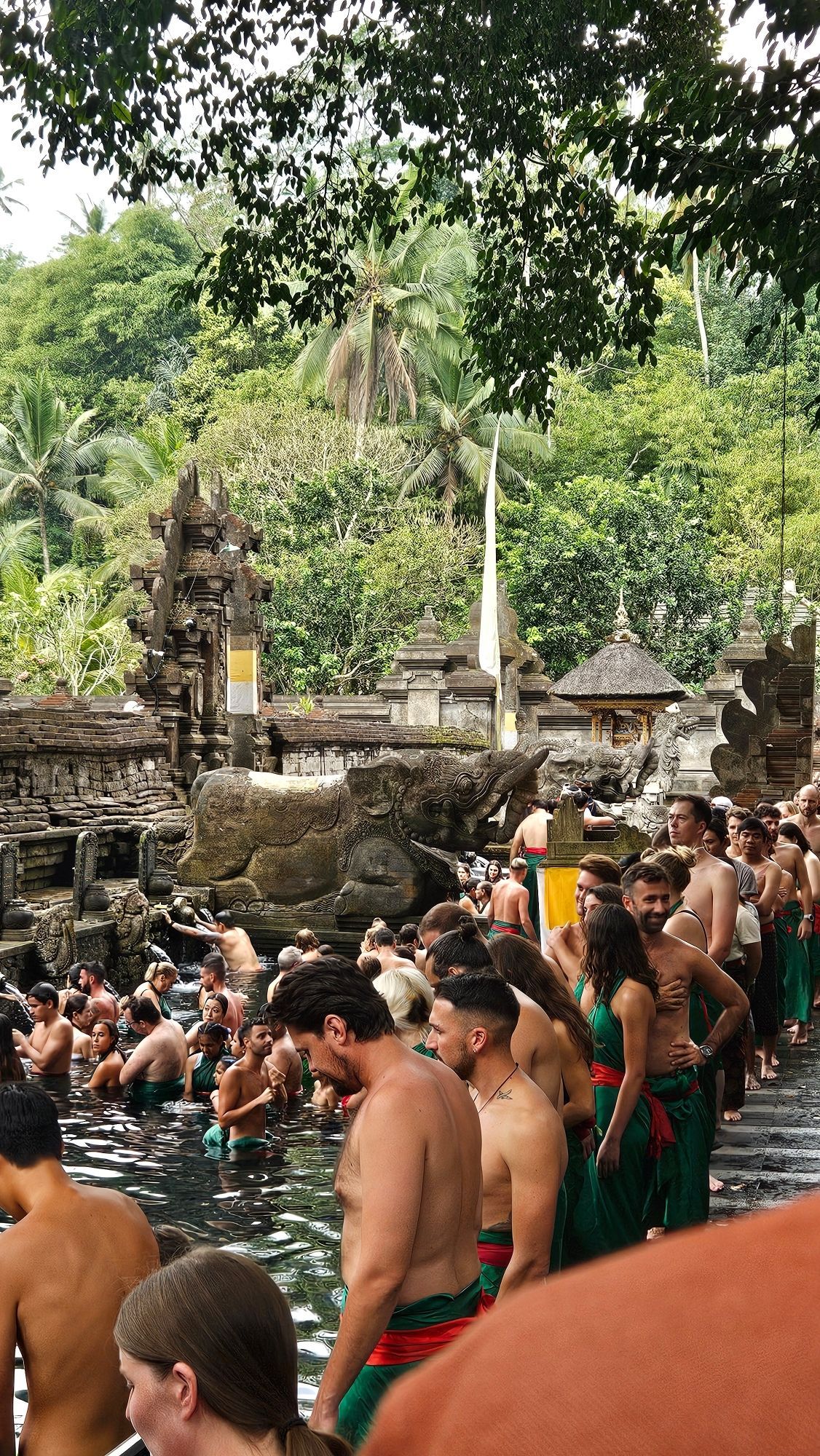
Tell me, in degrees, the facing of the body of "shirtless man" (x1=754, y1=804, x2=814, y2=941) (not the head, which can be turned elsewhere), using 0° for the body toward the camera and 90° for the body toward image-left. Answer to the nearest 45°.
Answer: approximately 45°

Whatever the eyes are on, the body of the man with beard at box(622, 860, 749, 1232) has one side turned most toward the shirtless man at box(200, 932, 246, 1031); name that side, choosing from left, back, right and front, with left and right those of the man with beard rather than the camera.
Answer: right

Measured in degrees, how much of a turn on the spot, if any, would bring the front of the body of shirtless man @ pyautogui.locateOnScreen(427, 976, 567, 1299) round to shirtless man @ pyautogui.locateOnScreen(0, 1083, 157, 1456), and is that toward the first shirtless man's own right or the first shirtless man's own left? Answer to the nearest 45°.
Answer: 0° — they already face them

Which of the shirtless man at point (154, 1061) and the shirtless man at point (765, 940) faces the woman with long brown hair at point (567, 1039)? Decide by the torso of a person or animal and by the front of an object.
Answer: the shirtless man at point (765, 940)

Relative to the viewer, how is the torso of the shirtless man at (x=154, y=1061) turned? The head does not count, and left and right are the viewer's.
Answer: facing away from the viewer and to the left of the viewer

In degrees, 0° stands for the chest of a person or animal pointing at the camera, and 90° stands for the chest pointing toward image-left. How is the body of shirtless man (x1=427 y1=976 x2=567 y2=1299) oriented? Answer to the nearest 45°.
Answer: approximately 90°

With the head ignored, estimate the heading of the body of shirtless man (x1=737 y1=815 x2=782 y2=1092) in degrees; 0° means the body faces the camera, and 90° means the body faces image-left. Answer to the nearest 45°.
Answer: approximately 0°

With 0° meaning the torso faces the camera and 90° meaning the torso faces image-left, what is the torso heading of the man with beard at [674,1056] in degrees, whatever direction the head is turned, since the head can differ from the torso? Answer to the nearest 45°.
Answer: approximately 45°
